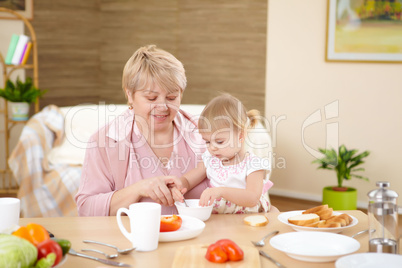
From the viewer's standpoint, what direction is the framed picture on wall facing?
toward the camera

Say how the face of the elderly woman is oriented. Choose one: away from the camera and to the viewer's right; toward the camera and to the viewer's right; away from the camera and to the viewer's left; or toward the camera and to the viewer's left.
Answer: toward the camera and to the viewer's right

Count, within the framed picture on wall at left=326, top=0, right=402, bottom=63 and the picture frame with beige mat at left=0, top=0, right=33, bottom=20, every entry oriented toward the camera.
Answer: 2

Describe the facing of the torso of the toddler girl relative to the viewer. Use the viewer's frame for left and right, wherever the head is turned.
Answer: facing the viewer and to the left of the viewer

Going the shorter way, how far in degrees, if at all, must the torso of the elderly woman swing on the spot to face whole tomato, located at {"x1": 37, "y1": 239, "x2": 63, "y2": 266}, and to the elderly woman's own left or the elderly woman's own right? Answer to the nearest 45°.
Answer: approximately 45° to the elderly woman's own right

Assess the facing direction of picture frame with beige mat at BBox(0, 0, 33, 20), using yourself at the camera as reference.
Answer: facing the viewer

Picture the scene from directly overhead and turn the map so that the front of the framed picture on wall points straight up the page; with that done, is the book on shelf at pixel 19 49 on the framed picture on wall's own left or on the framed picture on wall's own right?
on the framed picture on wall's own right

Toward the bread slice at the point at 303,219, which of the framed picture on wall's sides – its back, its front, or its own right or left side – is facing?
front

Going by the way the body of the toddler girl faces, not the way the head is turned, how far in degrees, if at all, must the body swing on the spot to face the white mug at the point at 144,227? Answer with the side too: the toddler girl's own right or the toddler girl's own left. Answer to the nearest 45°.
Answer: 0° — they already face it

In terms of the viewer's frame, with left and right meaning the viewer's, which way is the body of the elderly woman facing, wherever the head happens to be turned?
facing the viewer and to the right of the viewer

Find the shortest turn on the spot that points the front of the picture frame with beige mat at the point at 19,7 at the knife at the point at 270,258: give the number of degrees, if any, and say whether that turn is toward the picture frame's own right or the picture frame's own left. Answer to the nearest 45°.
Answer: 0° — it already faces it

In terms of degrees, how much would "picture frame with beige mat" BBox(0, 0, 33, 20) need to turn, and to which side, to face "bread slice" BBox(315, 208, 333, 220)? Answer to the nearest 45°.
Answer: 0° — it already faces it

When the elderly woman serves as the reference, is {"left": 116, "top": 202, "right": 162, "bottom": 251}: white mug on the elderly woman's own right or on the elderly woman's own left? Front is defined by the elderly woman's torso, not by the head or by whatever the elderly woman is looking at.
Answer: on the elderly woman's own right
